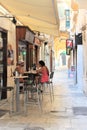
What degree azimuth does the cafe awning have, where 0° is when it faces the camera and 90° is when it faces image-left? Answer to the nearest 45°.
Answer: approximately 270°
